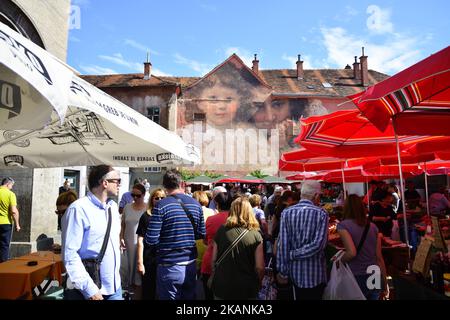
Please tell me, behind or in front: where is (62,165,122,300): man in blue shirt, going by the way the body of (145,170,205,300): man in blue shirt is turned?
behind

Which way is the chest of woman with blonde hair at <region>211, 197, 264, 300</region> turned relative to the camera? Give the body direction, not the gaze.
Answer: away from the camera

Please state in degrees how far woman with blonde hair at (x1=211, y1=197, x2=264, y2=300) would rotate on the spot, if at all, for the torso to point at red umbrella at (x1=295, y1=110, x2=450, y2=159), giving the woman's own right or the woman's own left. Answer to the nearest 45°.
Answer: approximately 45° to the woman's own right

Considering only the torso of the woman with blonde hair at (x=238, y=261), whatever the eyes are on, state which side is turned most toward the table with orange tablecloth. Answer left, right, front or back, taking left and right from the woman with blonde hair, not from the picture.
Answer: left

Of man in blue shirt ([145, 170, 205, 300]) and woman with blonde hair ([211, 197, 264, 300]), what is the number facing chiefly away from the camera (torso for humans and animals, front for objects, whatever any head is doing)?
2

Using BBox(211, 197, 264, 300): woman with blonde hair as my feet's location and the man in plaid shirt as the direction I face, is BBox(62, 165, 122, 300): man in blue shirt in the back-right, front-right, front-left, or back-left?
back-right

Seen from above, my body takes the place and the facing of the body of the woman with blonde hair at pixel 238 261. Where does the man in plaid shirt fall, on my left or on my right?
on my right

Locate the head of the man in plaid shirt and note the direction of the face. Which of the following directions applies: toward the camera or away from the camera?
away from the camera

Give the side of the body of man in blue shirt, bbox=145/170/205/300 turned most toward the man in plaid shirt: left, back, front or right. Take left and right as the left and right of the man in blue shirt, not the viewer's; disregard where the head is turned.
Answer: right

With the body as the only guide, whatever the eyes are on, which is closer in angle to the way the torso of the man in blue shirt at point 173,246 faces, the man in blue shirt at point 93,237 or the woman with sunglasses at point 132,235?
the woman with sunglasses

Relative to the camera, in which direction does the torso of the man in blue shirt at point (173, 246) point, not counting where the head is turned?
away from the camera

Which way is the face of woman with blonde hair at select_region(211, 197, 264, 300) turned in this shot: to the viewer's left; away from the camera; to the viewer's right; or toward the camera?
away from the camera

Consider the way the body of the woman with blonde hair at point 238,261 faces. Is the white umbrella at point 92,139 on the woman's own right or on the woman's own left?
on the woman's own left

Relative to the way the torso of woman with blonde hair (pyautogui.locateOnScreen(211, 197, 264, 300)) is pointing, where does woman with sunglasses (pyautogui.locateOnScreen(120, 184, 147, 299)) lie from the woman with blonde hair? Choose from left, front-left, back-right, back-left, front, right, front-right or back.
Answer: front-left

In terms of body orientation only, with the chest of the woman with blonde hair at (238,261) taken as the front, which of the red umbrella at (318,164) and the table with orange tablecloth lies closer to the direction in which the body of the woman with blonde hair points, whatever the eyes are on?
the red umbrella
